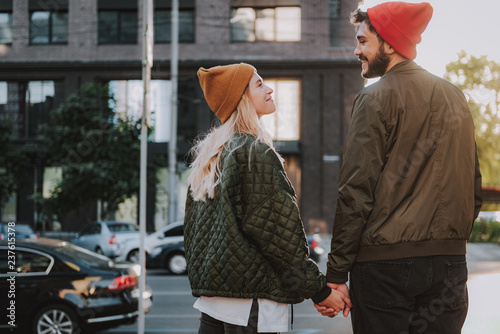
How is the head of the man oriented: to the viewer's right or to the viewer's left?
to the viewer's left

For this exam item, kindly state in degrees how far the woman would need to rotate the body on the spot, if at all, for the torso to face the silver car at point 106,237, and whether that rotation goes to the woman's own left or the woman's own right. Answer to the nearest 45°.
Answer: approximately 45° to the woman's own left

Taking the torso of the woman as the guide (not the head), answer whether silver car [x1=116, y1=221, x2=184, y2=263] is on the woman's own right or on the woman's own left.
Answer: on the woman's own left

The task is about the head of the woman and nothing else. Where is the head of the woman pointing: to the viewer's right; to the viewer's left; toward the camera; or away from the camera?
to the viewer's right

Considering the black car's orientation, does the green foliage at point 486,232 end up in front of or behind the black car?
behind

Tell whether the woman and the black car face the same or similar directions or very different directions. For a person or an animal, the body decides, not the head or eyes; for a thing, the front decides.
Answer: very different directions

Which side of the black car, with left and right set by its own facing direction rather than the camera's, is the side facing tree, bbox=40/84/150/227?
right

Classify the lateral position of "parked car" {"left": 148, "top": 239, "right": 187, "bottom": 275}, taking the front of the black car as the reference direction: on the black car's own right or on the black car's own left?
on the black car's own right

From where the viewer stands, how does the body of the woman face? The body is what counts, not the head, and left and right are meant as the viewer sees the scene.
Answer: facing away from the viewer and to the right of the viewer

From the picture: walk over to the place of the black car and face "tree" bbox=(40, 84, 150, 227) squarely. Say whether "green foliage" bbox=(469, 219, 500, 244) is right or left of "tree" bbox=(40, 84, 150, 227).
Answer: right

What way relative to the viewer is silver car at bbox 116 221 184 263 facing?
to the viewer's left

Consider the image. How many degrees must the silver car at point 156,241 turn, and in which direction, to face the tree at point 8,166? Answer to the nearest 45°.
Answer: approximately 45° to its right

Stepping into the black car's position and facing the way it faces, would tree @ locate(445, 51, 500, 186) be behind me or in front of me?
behind

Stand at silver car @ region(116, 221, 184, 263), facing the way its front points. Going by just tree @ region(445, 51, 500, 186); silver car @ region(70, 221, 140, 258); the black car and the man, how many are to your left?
2

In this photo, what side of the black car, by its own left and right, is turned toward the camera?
left
